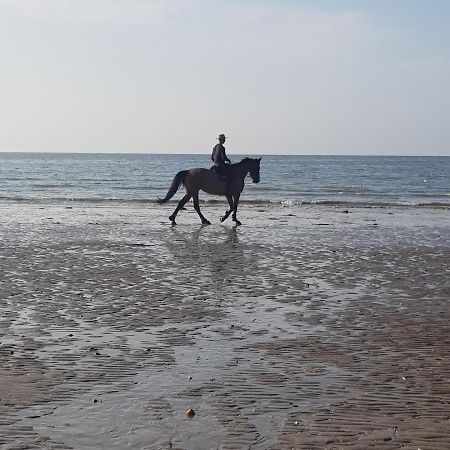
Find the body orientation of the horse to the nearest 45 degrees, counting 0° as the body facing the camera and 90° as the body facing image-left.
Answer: approximately 270°
